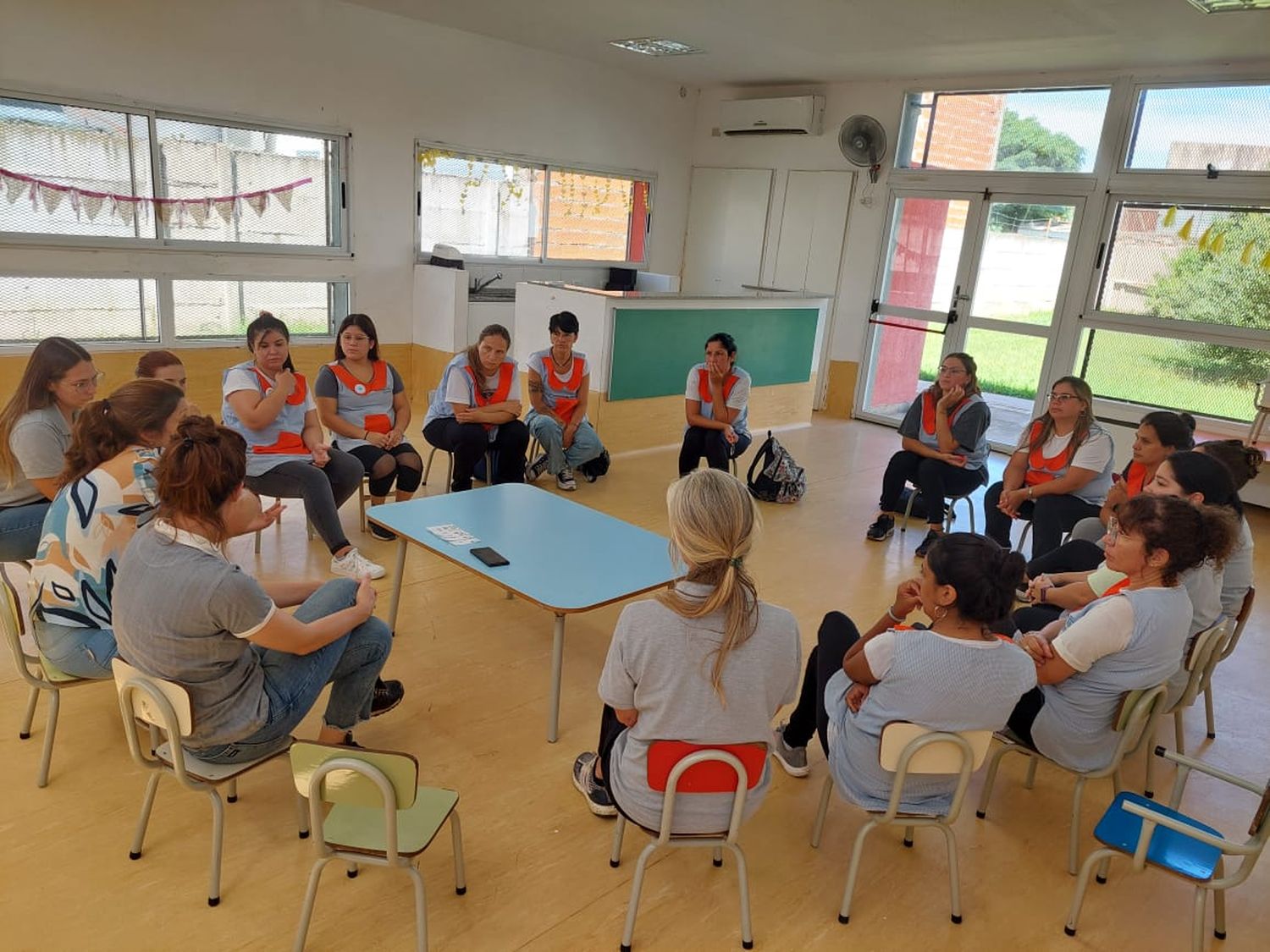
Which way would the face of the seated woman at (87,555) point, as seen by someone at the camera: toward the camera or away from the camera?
away from the camera

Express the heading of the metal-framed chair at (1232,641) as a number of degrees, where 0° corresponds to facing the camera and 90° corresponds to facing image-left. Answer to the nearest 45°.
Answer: approximately 90°

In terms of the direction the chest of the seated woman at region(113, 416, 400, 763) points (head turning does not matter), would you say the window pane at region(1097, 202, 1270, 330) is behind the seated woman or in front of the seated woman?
in front

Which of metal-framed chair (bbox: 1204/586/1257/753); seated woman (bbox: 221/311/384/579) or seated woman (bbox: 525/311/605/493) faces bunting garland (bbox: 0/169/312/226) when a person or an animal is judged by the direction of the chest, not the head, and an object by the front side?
the metal-framed chair

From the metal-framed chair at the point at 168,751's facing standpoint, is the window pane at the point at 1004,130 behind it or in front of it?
in front

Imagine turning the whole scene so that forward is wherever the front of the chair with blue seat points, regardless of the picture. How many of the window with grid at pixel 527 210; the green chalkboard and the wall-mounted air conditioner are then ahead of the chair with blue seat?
3

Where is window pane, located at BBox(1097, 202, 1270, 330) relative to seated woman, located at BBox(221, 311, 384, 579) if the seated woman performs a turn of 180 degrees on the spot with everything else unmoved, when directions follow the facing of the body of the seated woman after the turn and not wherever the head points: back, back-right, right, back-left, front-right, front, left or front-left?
back-right

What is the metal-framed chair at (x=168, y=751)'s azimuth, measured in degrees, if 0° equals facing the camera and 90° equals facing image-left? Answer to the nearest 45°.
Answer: approximately 225°

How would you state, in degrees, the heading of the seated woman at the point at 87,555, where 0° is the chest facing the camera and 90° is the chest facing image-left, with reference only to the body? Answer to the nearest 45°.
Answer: approximately 225°

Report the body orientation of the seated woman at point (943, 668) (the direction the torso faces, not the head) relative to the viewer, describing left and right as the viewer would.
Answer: facing away from the viewer and to the left of the viewer

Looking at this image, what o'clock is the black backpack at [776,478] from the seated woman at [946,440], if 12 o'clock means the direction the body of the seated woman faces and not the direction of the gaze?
The black backpack is roughly at 2 o'clock from the seated woman.

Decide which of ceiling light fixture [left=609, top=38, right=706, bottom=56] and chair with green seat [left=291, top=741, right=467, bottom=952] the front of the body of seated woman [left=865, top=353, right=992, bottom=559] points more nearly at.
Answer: the chair with green seat
